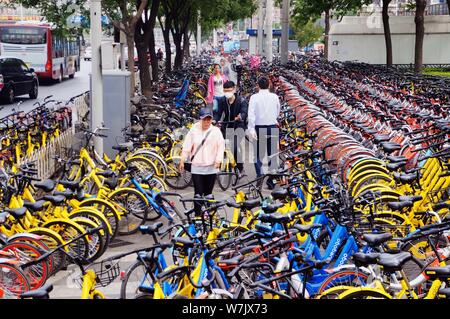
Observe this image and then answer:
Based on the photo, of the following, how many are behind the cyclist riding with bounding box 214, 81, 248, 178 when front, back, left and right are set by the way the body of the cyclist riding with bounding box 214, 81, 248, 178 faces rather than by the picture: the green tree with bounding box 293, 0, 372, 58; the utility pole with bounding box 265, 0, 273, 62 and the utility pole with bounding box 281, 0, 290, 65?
3

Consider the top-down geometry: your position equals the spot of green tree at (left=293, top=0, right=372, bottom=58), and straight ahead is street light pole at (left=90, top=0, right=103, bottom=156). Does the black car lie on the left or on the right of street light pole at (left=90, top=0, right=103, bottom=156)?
right

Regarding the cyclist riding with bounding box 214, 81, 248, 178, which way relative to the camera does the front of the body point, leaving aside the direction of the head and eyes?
toward the camera

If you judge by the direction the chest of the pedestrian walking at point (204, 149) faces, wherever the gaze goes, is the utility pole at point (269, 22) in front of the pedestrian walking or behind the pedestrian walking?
behind

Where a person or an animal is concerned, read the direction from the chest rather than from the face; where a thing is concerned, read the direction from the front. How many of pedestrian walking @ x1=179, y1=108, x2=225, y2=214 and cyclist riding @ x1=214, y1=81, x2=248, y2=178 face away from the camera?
0

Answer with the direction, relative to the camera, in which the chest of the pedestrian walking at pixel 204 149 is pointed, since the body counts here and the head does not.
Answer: toward the camera

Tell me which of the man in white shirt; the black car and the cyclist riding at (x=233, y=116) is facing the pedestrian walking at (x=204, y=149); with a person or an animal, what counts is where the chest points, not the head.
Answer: the cyclist riding at (x=233, y=116)
